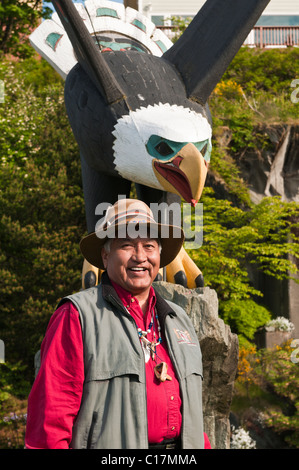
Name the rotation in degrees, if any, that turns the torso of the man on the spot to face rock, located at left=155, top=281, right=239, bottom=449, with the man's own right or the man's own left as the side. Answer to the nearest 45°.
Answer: approximately 135° to the man's own left

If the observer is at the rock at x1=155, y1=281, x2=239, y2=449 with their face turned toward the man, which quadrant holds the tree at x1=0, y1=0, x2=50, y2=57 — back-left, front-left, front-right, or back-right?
back-right

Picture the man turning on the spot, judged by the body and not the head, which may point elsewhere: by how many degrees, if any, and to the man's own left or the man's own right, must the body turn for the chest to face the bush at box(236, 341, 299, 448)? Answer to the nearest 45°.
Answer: approximately 135° to the man's own left

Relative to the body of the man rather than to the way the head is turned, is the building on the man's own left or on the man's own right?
on the man's own left

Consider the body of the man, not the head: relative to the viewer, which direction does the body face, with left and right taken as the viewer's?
facing the viewer and to the right of the viewer

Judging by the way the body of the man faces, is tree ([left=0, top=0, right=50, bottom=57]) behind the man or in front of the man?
behind
